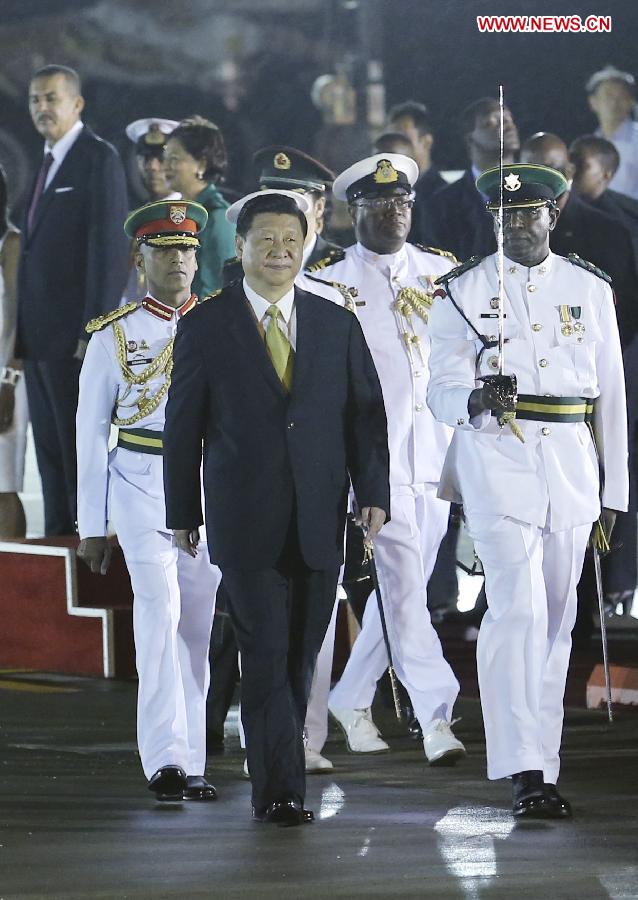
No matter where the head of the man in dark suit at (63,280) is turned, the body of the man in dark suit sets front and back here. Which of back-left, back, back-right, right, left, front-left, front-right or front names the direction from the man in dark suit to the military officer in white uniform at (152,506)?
front-left

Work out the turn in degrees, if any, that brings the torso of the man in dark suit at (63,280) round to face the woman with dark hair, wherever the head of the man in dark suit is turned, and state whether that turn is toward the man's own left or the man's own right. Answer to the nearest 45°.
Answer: approximately 135° to the man's own left

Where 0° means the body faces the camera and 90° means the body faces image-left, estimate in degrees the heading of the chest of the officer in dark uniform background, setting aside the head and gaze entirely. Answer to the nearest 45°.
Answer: approximately 45°

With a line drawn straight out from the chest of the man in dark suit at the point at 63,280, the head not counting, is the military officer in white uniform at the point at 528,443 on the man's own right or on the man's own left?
on the man's own left

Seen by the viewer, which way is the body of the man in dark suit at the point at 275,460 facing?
toward the camera

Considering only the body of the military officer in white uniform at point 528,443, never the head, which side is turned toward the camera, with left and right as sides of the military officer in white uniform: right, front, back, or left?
front

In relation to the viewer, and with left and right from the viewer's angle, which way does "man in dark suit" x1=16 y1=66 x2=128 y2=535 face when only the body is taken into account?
facing the viewer and to the left of the viewer
